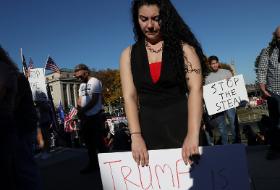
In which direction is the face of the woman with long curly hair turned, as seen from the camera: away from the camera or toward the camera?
toward the camera

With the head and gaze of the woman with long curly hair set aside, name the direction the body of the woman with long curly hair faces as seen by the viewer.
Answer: toward the camera

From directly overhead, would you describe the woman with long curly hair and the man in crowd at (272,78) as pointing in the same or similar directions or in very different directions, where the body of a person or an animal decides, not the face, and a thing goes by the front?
same or similar directions

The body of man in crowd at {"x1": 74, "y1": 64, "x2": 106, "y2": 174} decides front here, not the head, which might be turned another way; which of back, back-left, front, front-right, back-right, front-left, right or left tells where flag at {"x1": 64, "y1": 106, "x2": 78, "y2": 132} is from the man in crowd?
back-right

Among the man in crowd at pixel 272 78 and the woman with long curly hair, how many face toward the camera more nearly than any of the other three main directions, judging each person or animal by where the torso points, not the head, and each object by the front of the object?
2

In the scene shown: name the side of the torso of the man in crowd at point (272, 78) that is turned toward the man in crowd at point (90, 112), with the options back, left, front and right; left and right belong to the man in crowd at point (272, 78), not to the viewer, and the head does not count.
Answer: right

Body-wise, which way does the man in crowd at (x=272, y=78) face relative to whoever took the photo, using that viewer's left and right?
facing the viewer
